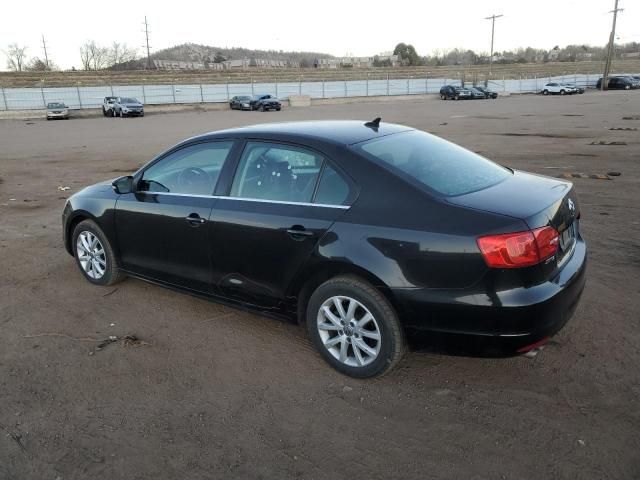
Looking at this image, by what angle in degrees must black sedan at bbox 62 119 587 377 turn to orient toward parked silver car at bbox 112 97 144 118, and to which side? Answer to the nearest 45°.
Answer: approximately 45° to its right

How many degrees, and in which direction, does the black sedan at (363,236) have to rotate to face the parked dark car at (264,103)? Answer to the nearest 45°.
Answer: approximately 45° to its right

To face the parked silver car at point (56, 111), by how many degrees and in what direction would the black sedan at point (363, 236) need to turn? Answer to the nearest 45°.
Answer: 0° — it already faces it

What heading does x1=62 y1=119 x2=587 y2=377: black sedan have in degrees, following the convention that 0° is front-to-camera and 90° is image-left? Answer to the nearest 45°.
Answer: approximately 135°

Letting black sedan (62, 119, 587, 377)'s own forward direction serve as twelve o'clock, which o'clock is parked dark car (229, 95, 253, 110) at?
The parked dark car is roughly at 1 o'clock from the black sedan.
